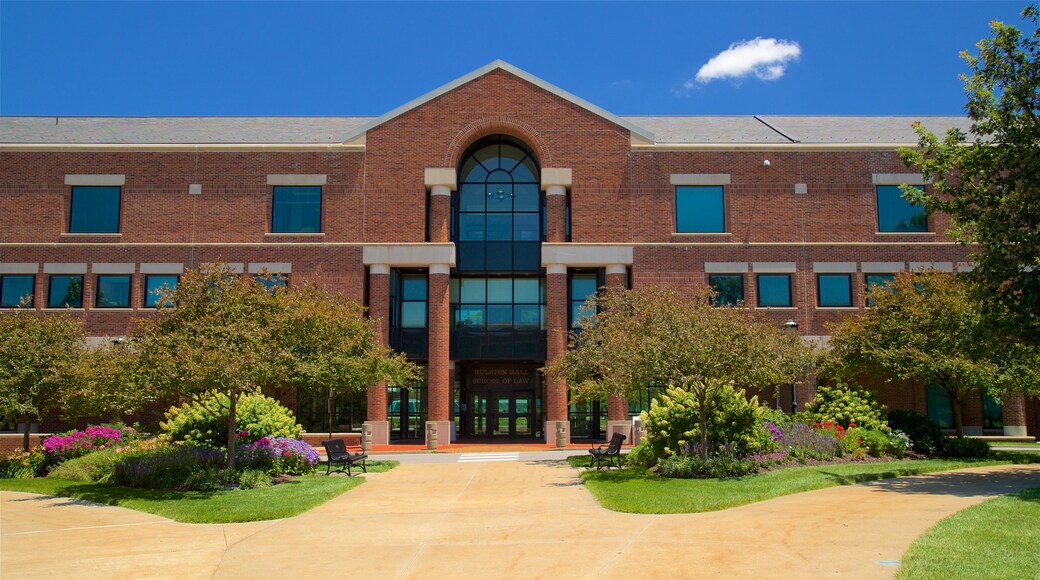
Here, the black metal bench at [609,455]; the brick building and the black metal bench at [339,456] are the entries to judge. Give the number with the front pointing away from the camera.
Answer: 0

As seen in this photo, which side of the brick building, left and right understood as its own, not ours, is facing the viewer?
front

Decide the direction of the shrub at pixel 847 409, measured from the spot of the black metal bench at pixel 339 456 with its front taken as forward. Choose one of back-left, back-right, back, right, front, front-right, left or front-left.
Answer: front-left

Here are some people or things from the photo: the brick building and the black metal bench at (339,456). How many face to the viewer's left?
0

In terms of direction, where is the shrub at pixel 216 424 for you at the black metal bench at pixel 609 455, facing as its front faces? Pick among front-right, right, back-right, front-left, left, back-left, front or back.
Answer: front-right

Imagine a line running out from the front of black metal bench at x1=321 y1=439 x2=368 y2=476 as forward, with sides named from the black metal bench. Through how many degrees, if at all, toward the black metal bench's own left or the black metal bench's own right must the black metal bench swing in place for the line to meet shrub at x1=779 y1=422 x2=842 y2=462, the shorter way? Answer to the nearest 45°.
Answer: approximately 45° to the black metal bench's own left

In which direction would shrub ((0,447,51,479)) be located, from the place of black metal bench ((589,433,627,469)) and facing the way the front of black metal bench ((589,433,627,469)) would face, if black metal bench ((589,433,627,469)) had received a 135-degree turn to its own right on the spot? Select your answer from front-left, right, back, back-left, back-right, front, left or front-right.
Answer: left

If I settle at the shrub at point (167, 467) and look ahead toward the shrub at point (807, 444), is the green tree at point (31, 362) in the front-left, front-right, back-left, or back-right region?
back-left

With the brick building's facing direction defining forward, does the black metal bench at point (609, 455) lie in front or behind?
in front

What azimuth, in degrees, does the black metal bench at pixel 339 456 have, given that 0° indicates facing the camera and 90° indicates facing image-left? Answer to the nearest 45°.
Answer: approximately 315°

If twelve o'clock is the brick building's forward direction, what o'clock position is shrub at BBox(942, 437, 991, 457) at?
The shrub is roughly at 10 o'clock from the brick building.

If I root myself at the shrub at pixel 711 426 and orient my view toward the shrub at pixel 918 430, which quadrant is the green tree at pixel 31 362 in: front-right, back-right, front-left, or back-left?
back-left

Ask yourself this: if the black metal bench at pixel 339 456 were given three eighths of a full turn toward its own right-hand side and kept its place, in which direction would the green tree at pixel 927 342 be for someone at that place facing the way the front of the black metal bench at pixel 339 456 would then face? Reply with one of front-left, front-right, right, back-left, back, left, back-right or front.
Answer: back

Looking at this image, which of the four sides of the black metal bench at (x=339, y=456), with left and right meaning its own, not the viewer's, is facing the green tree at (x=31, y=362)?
back

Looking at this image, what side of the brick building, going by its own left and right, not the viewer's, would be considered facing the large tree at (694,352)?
front

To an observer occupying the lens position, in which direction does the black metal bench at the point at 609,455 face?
facing the viewer and to the left of the viewer
